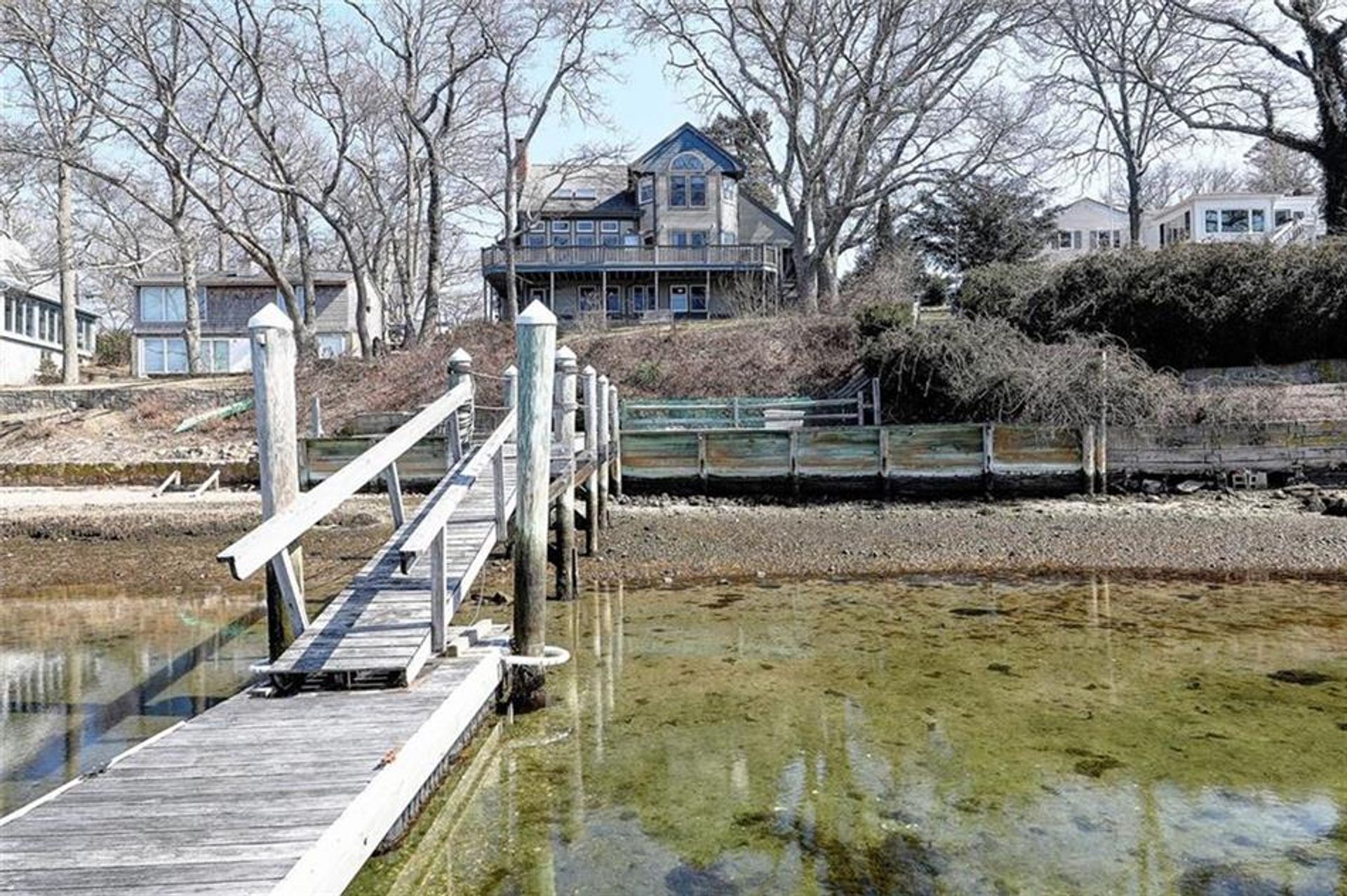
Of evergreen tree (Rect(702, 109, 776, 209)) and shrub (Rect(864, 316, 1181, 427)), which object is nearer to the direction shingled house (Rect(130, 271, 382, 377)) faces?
the shrub

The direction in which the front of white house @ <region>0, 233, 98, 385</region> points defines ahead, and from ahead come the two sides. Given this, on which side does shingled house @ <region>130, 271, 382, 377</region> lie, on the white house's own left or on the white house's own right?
on the white house's own left

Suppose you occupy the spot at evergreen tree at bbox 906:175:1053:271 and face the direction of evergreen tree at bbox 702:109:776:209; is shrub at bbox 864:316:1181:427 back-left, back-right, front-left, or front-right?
back-left

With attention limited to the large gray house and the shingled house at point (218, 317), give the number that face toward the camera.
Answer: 2

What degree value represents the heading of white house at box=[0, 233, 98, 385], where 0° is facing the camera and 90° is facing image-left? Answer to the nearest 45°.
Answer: approximately 315°

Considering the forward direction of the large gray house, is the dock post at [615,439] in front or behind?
in front

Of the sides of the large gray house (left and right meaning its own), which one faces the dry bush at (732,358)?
front

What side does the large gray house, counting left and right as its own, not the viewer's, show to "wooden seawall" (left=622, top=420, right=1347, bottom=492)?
front

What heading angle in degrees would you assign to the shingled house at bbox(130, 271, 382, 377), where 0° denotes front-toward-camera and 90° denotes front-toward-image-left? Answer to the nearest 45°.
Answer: approximately 0°

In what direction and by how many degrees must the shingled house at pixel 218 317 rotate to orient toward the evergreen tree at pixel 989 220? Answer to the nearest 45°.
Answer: approximately 45° to its left

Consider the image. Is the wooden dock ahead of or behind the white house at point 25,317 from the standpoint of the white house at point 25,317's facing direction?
ahead
